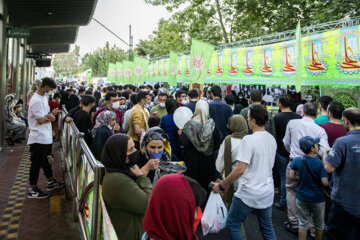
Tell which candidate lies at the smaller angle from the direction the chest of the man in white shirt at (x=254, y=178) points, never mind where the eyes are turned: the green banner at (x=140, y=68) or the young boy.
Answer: the green banner

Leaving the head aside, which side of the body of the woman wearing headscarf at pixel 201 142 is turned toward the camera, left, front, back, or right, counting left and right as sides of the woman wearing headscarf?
back

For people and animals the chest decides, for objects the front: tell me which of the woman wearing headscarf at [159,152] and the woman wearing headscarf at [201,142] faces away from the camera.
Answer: the woman wearing headscarf at [201,142]

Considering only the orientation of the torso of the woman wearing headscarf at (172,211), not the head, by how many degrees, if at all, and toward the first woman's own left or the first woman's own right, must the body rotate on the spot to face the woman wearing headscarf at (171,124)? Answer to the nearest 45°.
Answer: approximately 45° to the first woman's own left

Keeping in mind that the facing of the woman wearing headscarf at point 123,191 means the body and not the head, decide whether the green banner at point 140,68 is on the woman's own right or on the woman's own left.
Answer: on the woman's own left

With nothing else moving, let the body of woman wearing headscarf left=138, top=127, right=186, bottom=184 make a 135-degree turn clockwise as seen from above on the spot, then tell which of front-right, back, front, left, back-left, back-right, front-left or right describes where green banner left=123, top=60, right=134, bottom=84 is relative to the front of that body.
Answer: front-right

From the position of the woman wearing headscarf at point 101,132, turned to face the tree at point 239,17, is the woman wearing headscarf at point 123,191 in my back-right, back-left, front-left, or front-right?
back-right

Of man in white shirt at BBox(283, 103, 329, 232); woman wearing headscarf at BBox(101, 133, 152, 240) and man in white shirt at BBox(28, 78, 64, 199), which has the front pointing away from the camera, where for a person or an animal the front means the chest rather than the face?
man in white shirt at BBox(283, 103, 329, 232)
